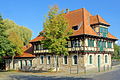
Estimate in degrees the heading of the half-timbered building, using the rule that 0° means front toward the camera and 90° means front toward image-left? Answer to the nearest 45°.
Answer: approximately 315°
